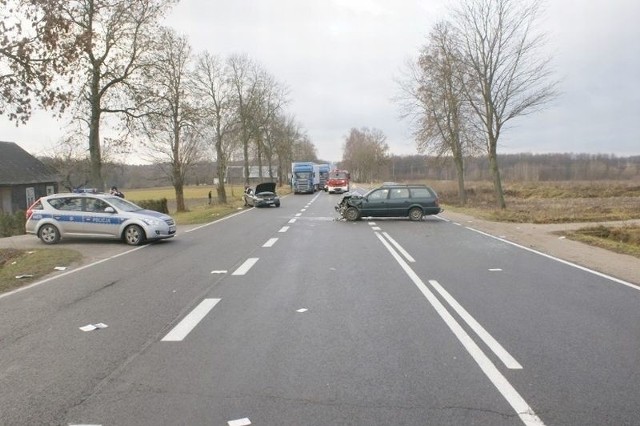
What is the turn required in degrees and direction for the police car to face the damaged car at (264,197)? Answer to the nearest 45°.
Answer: approximately 45° to its left

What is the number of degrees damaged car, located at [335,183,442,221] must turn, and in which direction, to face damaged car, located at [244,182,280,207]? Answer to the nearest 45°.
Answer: approximately 45° to its right

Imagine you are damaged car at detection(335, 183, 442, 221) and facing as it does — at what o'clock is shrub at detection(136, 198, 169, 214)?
The shrub is roughly at 1 o'clock from the damaged car.

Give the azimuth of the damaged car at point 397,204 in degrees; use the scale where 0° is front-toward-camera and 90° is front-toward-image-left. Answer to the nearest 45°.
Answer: approximately 90°

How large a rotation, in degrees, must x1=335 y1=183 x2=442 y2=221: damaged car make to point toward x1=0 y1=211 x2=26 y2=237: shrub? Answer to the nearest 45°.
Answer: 0° — it already faces it

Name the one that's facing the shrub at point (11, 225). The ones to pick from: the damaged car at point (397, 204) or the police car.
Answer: the damaged car

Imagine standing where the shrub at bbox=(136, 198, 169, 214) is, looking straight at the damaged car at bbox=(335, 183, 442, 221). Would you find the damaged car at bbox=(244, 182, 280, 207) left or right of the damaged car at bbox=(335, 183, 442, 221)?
left

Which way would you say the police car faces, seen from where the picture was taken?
facing to the right of the viewer

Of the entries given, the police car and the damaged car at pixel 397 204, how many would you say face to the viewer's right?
1

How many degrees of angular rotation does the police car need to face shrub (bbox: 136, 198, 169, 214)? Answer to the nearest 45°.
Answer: approximately 90° to its left
